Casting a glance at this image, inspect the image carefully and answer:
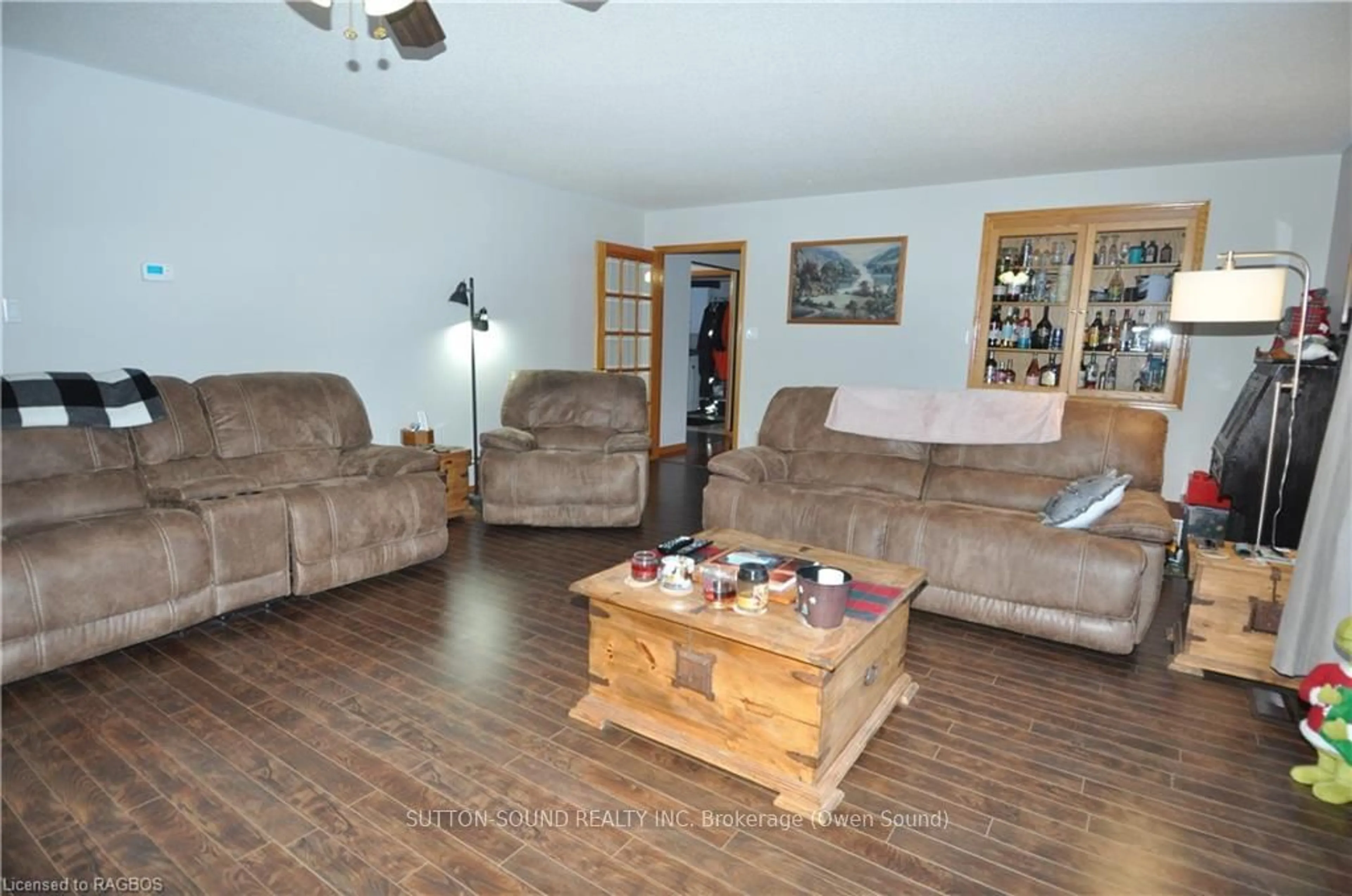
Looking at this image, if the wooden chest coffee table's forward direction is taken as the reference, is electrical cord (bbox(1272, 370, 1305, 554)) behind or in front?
behind

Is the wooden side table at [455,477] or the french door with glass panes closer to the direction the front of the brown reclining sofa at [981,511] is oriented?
the wooden side table

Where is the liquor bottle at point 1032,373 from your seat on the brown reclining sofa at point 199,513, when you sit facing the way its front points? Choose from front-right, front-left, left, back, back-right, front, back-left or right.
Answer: front-left

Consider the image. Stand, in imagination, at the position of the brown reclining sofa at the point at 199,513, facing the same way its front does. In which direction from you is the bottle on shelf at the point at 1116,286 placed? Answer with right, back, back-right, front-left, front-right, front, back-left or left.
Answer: front-left

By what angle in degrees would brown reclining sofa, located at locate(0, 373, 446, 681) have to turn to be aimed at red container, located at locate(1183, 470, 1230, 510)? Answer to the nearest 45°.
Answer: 0° — it already faces it

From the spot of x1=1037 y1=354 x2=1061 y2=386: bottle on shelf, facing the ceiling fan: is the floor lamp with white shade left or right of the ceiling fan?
left

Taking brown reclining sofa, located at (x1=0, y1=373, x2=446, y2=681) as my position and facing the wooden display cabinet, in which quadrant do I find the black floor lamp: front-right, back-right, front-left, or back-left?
front-left

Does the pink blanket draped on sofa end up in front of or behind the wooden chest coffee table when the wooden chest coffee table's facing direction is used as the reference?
behind

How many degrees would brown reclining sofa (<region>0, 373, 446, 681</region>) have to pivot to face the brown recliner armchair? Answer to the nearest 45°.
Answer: approximately 45° to its left

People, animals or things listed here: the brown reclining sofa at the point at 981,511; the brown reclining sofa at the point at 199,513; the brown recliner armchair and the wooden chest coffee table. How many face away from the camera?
0

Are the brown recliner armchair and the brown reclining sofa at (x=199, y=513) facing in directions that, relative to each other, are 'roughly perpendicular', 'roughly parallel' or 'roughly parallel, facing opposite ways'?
roughly perpendicular

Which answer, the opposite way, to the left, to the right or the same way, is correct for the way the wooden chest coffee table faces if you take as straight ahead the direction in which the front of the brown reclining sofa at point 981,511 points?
the same way

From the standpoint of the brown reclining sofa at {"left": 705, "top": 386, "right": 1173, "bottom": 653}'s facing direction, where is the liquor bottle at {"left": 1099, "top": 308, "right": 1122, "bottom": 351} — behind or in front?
behind

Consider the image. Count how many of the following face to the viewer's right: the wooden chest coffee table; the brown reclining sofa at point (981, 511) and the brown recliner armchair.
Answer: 0

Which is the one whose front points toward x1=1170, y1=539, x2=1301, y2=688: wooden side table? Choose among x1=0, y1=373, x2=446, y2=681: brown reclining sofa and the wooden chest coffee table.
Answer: the brown reclining sofa

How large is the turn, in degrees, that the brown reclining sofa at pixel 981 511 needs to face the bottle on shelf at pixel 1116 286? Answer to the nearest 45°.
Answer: approximately 135° to its left

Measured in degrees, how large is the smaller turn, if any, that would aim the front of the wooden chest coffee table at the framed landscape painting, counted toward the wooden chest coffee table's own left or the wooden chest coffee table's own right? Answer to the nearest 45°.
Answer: approximately 135° to the wooden chest coffee table's own right

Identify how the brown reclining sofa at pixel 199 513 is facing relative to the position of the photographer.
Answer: facing the viewer and to the right of the viewer

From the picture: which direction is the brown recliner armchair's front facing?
toward the camera
